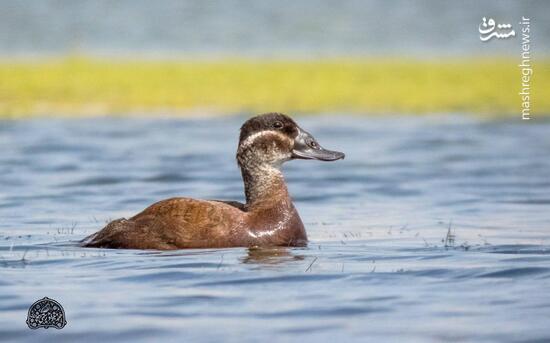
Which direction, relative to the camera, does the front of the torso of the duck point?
to the viewer's right
